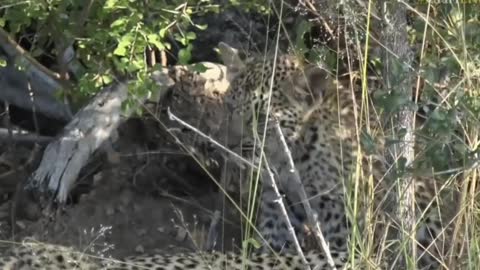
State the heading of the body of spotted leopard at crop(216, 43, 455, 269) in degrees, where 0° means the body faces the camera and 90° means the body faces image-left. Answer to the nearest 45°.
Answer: approximately 90°

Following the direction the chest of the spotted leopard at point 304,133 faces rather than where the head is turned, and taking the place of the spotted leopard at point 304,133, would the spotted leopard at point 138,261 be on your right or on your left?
on your left
